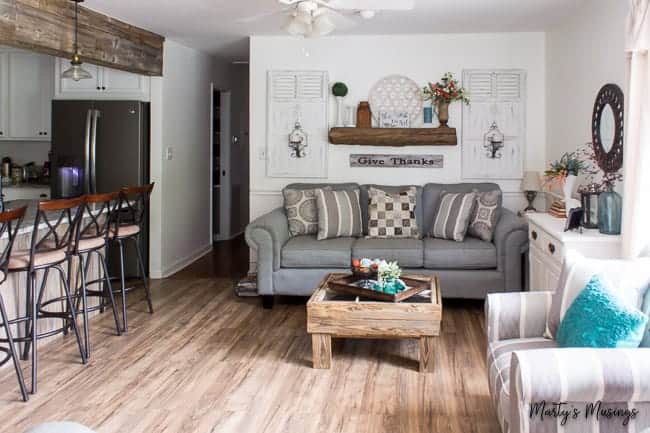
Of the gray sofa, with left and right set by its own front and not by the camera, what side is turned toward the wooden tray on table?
front

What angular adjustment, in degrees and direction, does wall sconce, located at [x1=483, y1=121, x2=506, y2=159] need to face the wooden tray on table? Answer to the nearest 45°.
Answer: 0° — it already faces it

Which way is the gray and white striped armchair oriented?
to the viewer's left

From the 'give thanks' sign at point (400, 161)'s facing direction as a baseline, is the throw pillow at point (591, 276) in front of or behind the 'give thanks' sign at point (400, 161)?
in front

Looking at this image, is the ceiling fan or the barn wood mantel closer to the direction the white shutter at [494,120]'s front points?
the ceiling fan

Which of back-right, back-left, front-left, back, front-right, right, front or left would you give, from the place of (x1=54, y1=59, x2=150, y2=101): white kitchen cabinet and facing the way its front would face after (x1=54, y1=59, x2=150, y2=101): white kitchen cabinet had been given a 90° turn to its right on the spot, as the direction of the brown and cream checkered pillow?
back-left

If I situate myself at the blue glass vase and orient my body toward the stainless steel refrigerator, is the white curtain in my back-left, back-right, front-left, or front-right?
back-left

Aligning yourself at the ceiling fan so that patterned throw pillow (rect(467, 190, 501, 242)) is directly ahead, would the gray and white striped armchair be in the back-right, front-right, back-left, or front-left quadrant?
back-right

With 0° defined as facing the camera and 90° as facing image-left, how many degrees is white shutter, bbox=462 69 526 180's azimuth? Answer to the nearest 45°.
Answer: approximately 0°
